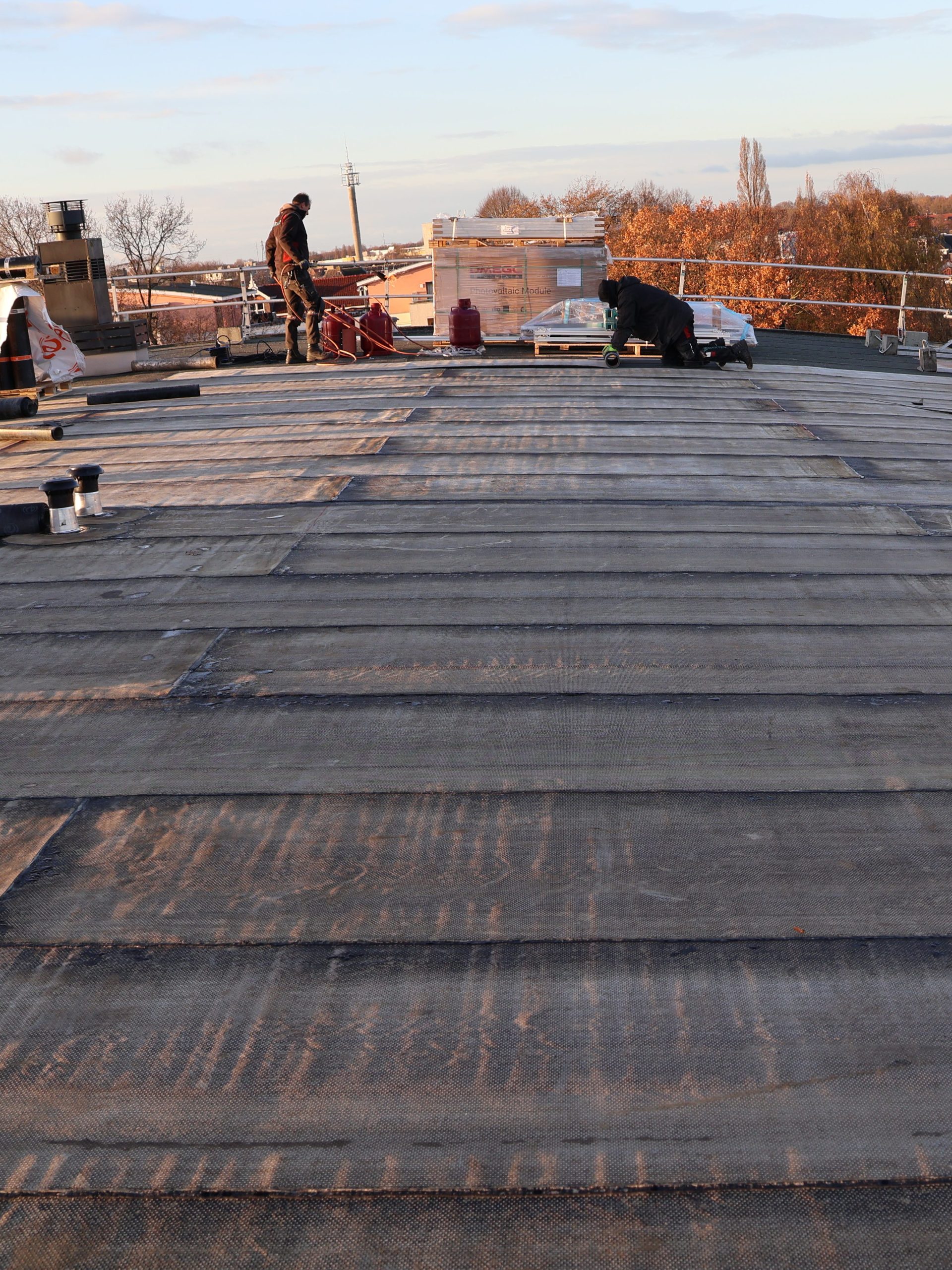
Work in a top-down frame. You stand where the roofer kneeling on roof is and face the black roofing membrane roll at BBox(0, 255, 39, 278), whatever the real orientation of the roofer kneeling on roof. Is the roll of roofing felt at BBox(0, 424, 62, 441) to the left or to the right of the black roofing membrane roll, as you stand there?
left

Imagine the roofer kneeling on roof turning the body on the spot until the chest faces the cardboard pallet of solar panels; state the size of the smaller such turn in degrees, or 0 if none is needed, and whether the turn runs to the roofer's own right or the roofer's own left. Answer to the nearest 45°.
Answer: approximately 45° to the roofer's own right

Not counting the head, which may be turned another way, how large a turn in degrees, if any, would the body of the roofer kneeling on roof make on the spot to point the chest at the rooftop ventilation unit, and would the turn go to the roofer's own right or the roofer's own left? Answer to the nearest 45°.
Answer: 0° — they already face it

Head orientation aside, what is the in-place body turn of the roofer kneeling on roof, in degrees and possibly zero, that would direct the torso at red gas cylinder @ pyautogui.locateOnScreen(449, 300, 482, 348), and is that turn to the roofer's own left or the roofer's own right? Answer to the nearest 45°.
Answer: approximately 45° to the roofer's own right

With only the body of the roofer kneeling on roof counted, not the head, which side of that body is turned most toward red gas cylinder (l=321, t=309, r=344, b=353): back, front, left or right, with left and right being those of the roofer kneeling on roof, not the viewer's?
front

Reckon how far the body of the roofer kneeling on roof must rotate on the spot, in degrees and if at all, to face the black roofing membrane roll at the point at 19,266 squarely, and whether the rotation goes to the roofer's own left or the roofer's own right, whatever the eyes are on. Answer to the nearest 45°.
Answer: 0° — they already face it

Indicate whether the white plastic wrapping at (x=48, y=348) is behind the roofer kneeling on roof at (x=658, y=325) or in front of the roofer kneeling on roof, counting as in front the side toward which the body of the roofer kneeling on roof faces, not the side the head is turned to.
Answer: in front

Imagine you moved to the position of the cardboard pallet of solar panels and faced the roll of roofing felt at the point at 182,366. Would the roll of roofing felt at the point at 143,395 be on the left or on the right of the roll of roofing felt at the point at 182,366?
left

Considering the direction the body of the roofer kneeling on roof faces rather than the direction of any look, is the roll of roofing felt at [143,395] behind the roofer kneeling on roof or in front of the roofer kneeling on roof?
in front

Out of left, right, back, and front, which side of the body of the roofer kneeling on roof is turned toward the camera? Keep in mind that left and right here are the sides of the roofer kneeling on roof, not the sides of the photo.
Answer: left

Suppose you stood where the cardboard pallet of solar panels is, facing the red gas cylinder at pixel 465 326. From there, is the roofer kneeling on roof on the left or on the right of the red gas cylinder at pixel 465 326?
left

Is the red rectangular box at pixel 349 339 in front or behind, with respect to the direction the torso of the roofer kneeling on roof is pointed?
in front
